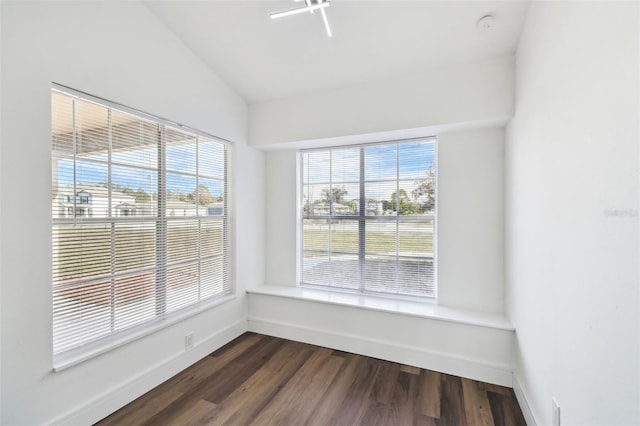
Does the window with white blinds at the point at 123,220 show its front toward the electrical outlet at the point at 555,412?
yes

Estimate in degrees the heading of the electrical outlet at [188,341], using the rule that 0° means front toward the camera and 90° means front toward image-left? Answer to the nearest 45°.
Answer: approximately 315°

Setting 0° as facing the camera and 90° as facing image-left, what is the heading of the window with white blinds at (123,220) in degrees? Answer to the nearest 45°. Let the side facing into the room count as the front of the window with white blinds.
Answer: approximately 315°

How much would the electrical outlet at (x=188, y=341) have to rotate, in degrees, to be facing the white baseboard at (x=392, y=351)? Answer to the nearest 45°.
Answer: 0° — it already faces it
